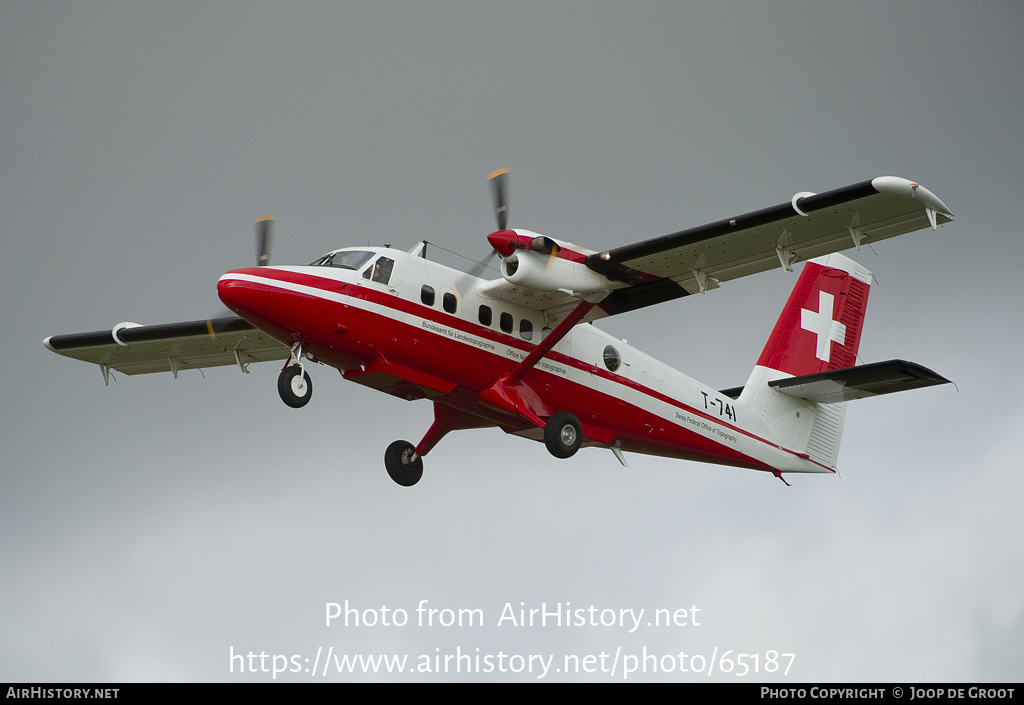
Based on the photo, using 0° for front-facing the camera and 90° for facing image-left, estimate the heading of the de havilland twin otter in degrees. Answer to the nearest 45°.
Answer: approximately 45°
